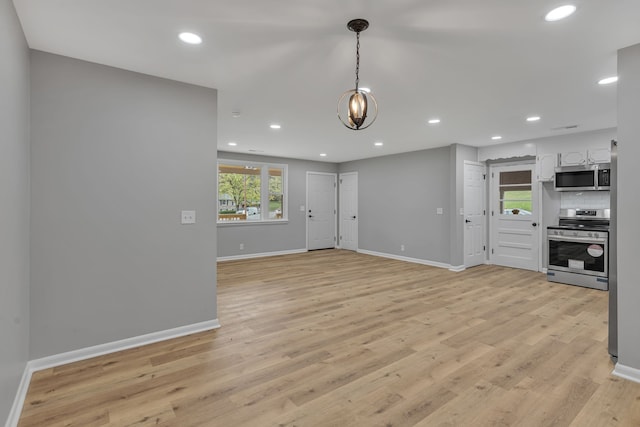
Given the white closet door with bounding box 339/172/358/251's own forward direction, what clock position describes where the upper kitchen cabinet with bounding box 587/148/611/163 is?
The upper kitchen cabinet is roughly at 9 o'clock from the white closet door.

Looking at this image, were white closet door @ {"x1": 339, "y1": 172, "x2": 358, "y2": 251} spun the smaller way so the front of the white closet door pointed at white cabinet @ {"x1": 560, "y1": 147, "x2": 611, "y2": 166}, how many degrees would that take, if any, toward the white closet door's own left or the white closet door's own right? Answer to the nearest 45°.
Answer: approximately 90° to the white closet door's own left

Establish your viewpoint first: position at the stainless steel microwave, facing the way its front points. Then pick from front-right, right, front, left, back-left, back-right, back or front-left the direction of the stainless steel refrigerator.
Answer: front

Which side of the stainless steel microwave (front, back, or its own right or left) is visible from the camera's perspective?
front

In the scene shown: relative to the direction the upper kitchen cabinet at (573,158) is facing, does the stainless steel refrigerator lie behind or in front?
in front

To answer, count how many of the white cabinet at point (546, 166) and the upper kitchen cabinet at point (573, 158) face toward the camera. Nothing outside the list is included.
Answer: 2

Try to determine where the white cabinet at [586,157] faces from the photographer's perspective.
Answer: facing the viewer

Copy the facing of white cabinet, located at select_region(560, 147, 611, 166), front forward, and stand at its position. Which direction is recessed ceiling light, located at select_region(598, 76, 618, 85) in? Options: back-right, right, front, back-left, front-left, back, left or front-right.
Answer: front
